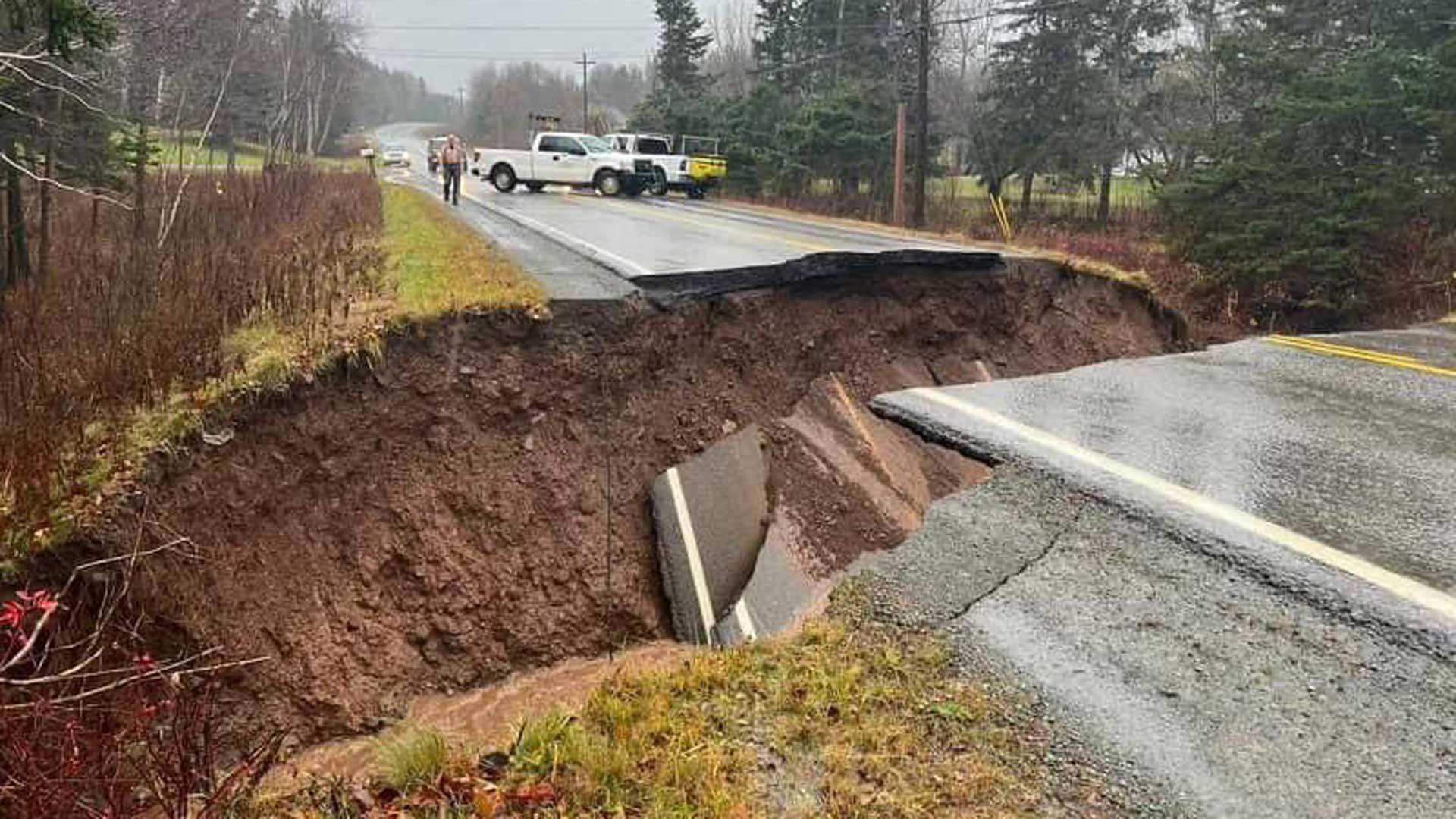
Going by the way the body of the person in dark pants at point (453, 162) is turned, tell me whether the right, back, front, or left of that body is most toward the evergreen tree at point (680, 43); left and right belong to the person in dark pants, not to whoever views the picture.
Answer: back

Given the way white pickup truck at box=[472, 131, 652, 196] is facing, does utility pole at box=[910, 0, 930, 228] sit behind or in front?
in front

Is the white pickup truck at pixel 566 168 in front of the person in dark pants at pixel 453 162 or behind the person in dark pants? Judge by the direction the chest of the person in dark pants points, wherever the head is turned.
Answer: behind

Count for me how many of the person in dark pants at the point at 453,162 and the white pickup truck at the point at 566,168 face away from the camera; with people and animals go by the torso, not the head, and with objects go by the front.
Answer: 0

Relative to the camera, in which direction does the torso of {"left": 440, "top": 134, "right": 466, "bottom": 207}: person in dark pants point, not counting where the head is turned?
toward the camera

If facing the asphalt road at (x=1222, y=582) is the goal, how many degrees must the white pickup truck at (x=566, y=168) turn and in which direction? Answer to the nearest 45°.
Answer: approximately 45° to its right

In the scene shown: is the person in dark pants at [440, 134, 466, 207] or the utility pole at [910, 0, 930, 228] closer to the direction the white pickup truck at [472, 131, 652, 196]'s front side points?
the utility pole

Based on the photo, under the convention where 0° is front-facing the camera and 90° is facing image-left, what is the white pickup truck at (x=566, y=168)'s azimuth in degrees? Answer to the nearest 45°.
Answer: approximately 315°

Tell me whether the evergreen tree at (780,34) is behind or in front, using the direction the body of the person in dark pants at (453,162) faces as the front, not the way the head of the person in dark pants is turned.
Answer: behind

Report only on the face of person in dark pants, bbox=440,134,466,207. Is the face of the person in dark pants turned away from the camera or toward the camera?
toward the camera

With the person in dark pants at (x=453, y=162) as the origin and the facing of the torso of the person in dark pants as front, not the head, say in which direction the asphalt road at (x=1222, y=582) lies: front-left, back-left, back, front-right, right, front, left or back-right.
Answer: front
